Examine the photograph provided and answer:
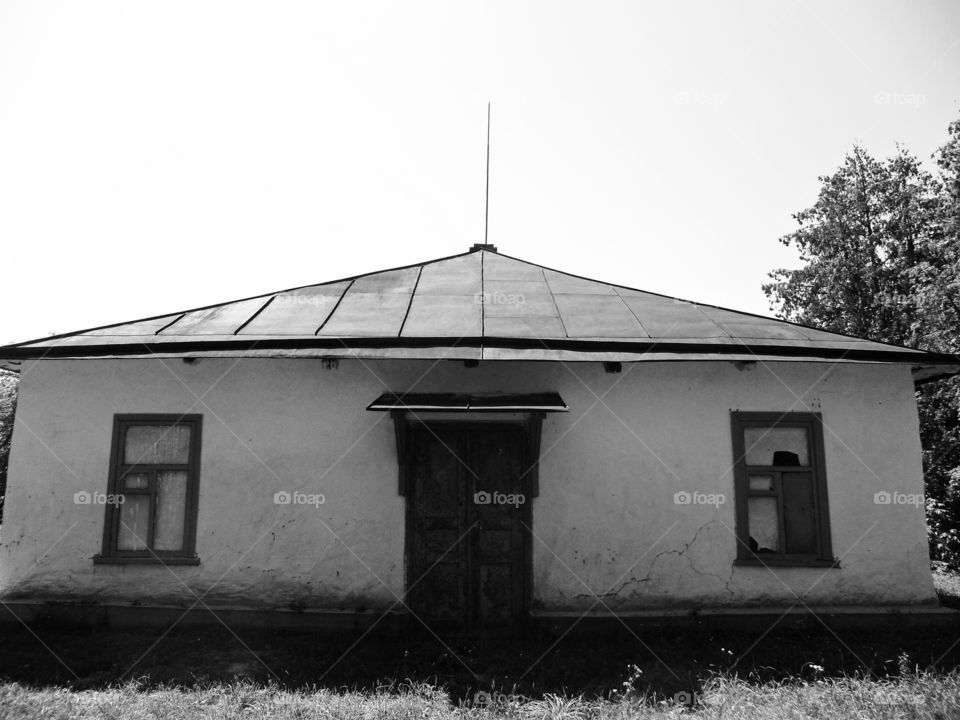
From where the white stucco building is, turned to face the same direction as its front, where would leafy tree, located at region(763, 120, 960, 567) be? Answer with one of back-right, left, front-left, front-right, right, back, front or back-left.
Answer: back-left

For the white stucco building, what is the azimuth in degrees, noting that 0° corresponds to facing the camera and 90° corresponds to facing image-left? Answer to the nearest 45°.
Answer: approximately 0°
